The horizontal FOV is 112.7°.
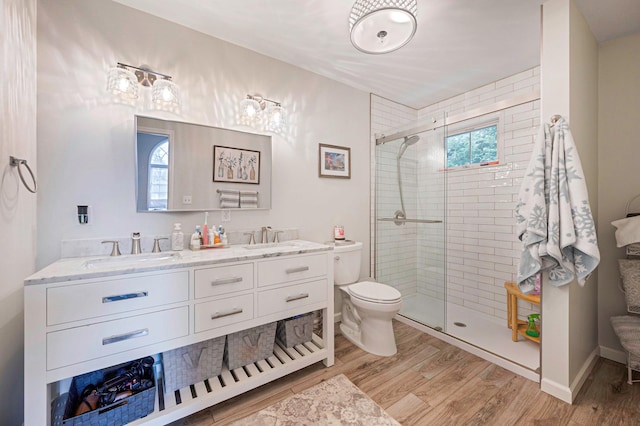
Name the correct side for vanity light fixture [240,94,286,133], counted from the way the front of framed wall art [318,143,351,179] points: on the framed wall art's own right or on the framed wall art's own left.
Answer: on the framed wall art's own right

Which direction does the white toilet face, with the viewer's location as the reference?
facing the viewer and to the right of the viewer

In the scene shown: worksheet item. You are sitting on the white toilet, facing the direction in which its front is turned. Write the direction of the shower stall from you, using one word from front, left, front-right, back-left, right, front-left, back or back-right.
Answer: left

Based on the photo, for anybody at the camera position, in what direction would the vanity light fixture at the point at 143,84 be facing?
facing the viewer

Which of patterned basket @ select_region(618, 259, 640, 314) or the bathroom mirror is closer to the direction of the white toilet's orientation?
the patterned basket

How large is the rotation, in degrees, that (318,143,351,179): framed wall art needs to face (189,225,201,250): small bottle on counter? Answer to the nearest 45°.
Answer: approximately 90° to its right

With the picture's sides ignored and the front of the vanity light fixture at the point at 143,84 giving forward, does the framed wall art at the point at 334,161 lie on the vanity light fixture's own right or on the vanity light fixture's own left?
on the vanity light fixture's own left

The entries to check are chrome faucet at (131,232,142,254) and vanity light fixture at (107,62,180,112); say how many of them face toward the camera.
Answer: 2

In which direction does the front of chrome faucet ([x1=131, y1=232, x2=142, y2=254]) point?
toward the camera

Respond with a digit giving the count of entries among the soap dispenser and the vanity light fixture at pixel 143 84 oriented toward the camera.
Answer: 2

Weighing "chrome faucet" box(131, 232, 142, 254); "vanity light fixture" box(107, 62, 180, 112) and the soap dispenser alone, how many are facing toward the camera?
3

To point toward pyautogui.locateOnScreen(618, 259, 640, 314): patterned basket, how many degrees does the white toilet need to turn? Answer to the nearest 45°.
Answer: approximately 45° to its left

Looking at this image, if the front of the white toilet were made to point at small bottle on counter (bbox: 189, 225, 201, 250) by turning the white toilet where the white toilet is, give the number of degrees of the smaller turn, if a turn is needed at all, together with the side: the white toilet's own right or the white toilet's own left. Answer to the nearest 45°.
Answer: approximately 90° to the white toilet's own right
